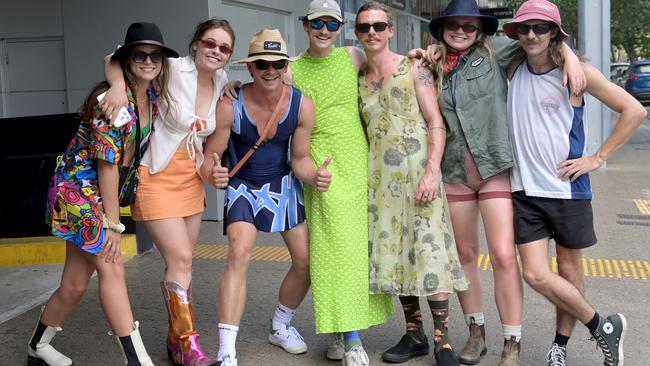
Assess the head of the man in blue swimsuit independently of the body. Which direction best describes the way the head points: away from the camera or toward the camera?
toward the camera

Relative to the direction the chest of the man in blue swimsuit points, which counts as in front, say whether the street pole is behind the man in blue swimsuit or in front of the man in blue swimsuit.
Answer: behind

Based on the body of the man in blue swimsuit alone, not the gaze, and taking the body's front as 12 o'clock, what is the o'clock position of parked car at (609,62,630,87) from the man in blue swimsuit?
The parked car is roughly at 7 o'clock from the man in blue swimsuit.

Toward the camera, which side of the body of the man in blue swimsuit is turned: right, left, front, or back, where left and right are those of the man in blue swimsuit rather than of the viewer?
front
